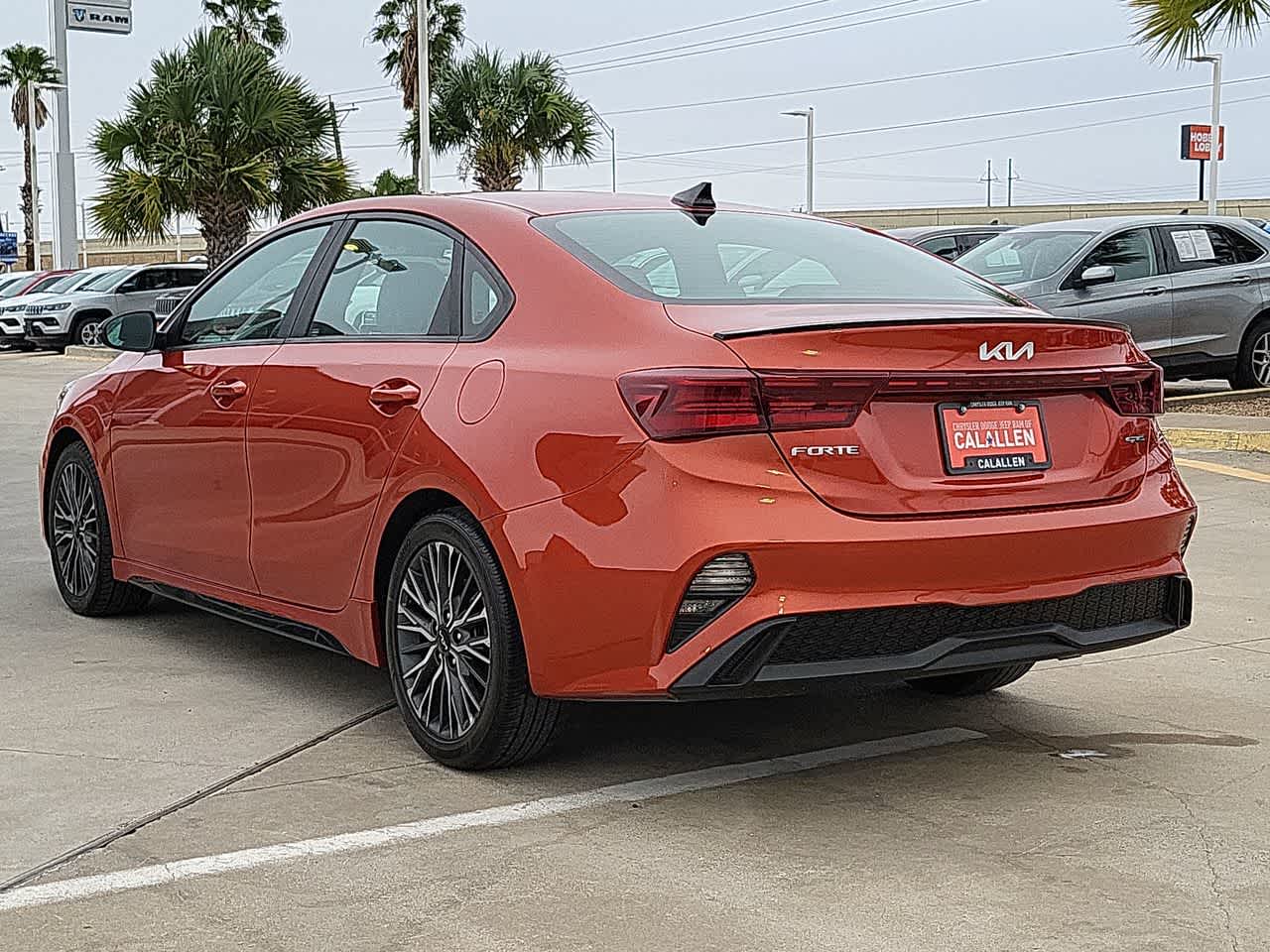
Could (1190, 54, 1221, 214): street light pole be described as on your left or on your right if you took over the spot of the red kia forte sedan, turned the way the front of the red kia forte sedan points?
on your right

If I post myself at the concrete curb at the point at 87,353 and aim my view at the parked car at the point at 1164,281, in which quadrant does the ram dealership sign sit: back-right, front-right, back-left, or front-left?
back-left

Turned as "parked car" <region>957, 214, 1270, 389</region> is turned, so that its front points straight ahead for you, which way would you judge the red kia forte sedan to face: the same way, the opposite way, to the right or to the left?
to the right

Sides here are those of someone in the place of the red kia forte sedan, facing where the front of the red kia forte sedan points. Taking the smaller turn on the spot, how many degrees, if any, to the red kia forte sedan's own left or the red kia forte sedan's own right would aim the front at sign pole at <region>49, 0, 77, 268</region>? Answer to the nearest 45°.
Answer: approximately 45° to the red kia forte sedan's own right

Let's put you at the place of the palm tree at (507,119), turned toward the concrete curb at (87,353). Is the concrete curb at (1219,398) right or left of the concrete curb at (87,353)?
left

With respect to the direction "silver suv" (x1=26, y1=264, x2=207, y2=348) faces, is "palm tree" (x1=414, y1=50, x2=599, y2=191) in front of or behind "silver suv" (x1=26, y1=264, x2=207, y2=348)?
behind

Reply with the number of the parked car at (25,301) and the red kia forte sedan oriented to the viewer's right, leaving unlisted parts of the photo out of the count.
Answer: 0

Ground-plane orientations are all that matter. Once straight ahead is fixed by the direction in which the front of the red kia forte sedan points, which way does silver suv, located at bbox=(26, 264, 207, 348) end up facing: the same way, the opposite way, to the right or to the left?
to the left

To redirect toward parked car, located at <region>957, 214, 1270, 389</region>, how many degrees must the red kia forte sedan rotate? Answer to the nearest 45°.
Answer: approximately 45° to its right

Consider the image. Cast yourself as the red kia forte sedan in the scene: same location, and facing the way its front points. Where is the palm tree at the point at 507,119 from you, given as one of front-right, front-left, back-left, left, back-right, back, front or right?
front-right

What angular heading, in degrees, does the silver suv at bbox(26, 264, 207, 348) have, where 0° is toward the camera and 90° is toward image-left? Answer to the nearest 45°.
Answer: approximately 45°

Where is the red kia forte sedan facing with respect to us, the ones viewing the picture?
facing away from the viewer and to the left of the viewer

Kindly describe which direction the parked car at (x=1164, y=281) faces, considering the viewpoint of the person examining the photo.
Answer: facing the viewer and to the left of the viewer

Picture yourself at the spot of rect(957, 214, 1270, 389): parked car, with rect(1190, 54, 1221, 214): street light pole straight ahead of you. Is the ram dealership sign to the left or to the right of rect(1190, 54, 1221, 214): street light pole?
left

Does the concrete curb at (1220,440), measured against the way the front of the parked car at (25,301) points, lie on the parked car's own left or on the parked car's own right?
on the parked car's own left
